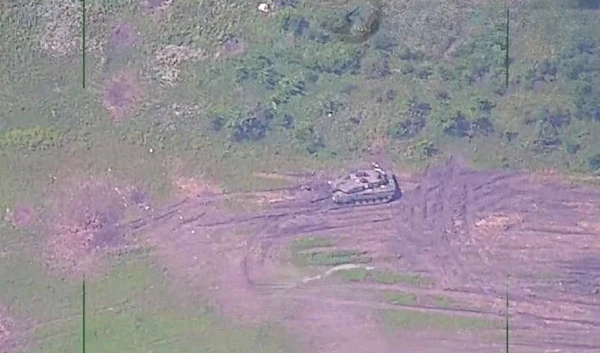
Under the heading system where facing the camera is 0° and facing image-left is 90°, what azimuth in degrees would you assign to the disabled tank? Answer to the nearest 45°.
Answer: approximately 90°
